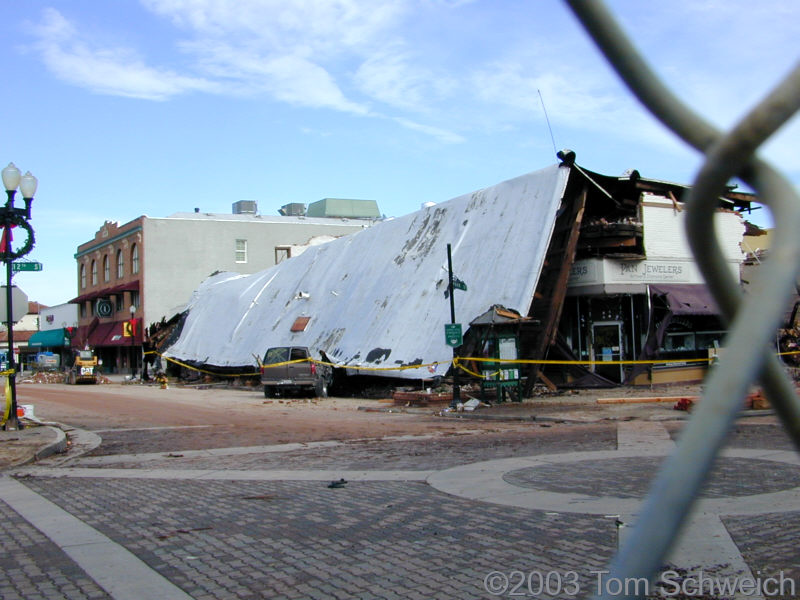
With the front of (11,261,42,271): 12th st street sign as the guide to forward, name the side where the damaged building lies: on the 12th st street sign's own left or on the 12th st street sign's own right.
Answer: on the 12th st street sign's own left

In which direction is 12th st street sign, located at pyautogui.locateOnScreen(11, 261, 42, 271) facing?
toward the camera

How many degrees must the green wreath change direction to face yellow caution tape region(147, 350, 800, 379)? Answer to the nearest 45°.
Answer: approximately 90° to its left

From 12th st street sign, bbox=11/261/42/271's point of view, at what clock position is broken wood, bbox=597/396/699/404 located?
The broken wood is roughly at 9 o'clock from the 12th st street sign.

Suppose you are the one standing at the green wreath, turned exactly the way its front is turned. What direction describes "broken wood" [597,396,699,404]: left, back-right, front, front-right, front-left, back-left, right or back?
left

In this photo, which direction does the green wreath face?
toward the camera
